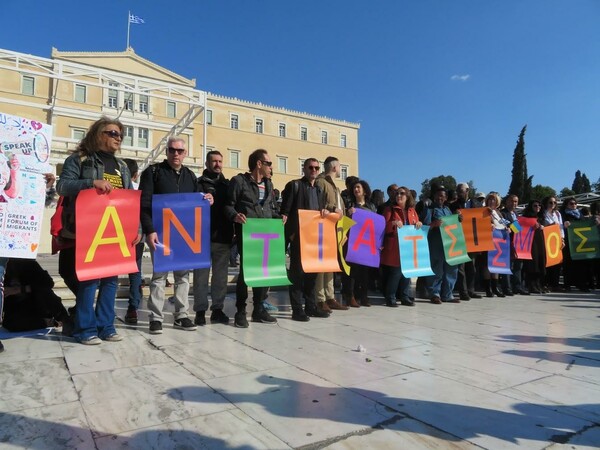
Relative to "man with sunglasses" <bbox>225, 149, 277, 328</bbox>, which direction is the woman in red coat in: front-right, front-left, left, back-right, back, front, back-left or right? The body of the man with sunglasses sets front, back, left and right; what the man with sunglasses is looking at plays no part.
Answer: left

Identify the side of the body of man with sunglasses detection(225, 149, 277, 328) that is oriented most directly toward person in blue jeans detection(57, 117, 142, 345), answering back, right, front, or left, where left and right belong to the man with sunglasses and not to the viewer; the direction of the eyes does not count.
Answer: right

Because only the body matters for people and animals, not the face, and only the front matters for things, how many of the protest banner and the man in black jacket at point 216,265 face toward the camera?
2

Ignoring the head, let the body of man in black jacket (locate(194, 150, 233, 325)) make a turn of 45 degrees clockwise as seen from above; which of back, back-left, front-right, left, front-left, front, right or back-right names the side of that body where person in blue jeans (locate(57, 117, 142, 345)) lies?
front

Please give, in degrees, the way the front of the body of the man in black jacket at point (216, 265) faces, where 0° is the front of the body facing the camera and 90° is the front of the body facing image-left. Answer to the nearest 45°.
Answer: approximately 0°

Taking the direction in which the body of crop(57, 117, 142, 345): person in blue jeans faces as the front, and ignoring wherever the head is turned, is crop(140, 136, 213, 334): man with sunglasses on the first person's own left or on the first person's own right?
on the first person's own left

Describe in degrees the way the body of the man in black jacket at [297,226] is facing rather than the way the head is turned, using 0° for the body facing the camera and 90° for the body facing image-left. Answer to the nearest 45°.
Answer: approximately 315°
